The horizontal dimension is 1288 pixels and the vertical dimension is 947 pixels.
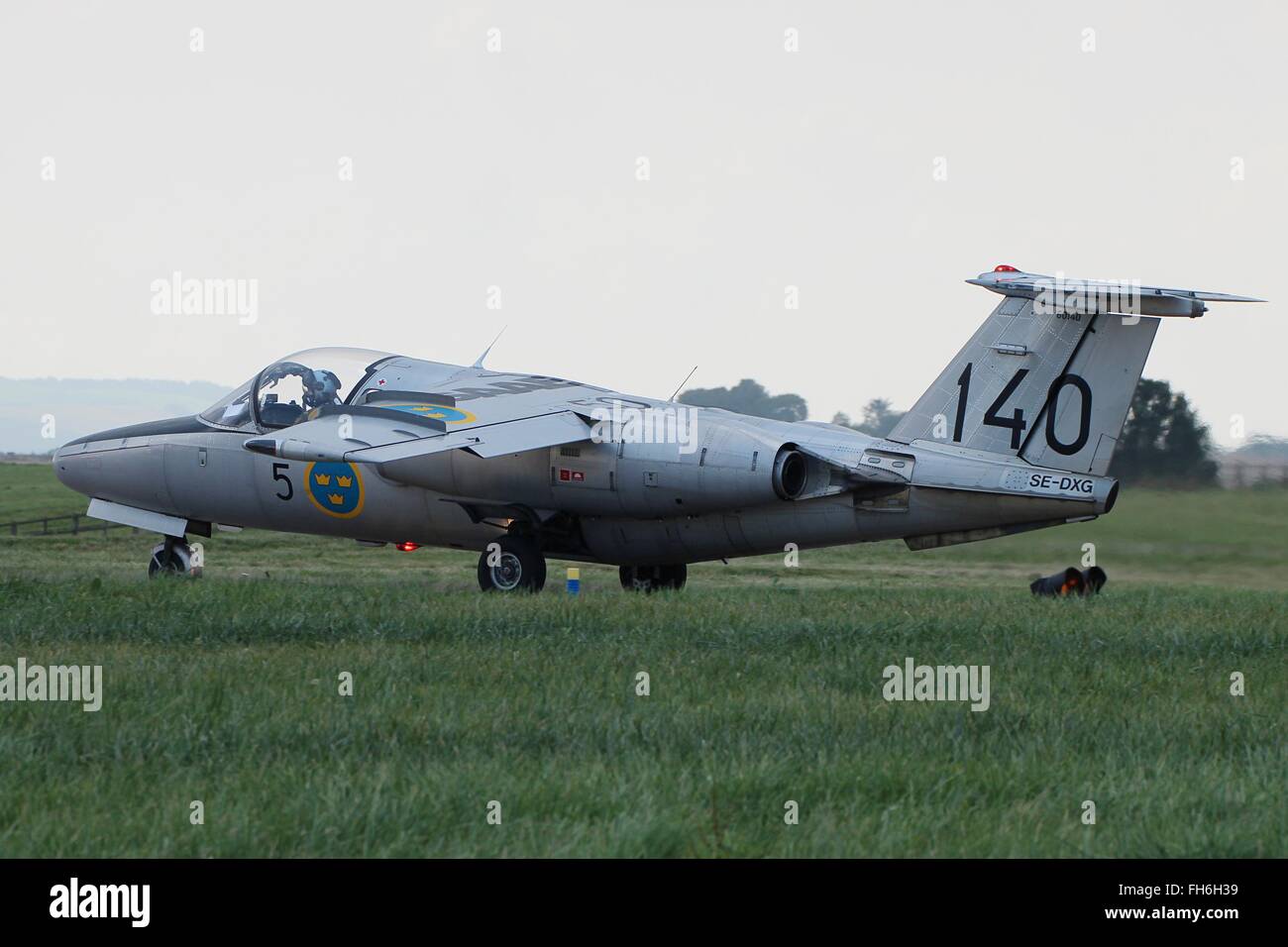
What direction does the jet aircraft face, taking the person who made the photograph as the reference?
facing away from the viewer and to the left of the viewer
